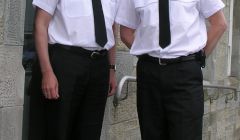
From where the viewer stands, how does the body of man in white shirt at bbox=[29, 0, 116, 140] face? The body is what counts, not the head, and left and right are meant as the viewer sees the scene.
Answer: facing the viewer and to the right of the viewer

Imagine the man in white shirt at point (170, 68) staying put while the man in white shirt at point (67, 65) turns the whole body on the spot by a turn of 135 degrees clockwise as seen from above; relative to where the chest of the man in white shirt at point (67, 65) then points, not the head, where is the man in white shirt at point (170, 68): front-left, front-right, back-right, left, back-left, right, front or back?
back
